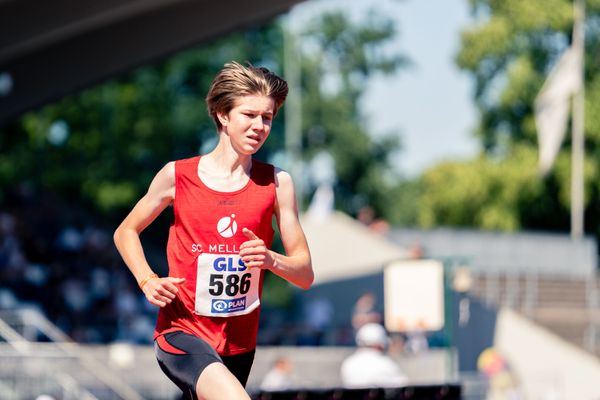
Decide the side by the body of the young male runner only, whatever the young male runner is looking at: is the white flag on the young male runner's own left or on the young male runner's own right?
on the young male runner's own left

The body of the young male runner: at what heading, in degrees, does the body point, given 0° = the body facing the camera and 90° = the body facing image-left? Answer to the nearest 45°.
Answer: approximately 315°

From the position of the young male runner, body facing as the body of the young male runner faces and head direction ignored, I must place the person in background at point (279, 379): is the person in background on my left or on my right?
on my left
